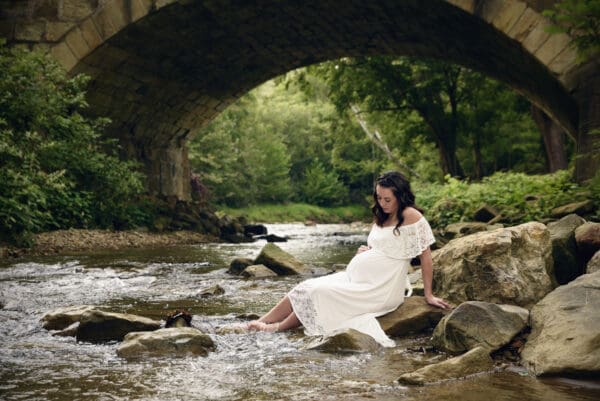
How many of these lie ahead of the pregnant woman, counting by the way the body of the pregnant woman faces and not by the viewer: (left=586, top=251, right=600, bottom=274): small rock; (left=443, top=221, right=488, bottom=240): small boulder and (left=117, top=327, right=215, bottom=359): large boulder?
1

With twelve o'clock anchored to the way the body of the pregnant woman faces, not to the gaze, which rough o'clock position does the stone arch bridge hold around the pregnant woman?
The stone arch bridge is roughly at 4 o'clock from the pregnant woman.

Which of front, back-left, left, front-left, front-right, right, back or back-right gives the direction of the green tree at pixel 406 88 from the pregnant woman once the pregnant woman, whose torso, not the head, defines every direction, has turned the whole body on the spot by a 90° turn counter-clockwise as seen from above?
back-left

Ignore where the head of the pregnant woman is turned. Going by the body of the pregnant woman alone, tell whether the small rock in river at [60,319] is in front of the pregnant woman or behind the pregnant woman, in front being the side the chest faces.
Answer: in front

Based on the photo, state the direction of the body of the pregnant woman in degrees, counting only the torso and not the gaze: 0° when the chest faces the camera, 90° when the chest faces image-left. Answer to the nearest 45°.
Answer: approximately 45°

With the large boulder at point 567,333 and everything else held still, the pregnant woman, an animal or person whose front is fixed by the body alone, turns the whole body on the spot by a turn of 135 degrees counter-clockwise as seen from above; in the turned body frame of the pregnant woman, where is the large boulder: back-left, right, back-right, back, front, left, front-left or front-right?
front-right

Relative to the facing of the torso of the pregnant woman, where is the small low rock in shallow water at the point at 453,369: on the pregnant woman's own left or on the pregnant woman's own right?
on the pregnant woman's own left

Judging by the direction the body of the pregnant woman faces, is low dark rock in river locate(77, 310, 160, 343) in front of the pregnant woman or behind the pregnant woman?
in front

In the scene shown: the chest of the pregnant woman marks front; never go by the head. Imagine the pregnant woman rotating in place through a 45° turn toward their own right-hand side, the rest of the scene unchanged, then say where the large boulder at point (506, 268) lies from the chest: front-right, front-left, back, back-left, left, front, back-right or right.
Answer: back

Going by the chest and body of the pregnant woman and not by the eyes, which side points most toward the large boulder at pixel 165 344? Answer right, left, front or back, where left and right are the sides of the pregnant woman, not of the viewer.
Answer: front

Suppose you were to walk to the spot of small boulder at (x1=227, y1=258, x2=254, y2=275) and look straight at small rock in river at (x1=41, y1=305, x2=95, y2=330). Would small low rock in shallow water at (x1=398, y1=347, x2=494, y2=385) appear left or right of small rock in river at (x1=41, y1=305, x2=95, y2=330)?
left

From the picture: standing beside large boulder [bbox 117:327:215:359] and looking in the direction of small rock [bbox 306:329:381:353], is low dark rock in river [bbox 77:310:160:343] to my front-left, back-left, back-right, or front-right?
back-left
